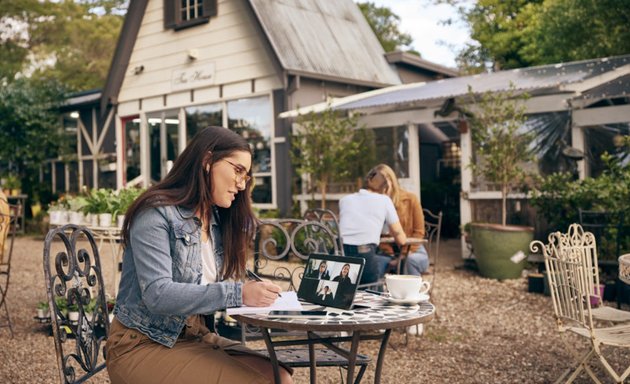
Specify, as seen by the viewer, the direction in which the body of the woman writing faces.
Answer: to the viewer's right

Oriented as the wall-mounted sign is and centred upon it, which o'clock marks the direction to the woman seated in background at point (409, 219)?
The woman seated in background is roughly at 10 o'clock from the wall-mounted sign.

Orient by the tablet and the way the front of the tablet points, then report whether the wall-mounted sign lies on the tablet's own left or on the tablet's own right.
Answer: on the tablet's own right

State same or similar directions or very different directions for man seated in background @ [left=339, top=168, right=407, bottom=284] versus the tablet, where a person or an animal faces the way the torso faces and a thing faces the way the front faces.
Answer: very different directions

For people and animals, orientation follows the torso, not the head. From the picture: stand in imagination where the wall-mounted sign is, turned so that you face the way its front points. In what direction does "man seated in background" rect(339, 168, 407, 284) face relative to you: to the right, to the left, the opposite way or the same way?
the opposite way

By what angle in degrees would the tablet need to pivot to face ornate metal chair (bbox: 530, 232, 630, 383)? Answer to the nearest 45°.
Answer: approximately 180°

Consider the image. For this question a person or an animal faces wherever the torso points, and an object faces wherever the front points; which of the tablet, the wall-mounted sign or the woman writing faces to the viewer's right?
the woman writing

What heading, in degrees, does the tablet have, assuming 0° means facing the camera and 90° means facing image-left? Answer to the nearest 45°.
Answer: approximately 45°

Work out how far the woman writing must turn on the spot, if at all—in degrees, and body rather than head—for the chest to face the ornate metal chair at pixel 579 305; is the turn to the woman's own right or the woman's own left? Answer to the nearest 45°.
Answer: approximately 45° to the woman's own left

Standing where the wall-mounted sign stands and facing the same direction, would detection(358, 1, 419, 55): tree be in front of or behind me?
behind

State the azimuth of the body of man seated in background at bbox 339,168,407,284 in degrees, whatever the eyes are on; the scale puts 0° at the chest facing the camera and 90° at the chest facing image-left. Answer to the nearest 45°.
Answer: approximately 225°

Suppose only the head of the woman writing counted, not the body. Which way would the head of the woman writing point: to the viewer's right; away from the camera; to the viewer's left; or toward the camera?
to the viewer's right

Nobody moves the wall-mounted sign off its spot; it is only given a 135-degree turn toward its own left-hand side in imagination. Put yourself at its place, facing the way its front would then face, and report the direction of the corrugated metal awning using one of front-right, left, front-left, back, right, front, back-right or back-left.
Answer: front-right

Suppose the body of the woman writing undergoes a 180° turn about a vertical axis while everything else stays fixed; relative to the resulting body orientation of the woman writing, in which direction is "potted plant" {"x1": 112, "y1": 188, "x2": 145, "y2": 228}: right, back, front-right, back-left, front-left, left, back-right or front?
right
